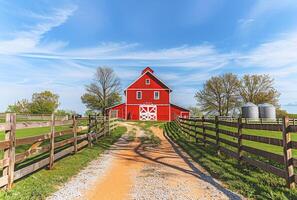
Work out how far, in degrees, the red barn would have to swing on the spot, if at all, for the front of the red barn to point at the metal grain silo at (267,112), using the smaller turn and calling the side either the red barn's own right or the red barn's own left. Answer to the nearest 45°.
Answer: approximately 90° to the red barn's own left

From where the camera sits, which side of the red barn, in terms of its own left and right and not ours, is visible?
front

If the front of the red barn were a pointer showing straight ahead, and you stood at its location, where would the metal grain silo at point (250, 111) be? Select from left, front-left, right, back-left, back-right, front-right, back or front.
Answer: left
